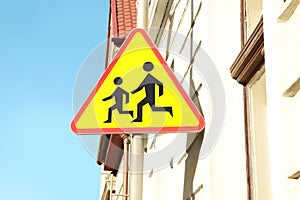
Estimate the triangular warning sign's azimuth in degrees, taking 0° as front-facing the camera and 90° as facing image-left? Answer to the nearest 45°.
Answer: approximately 0°
